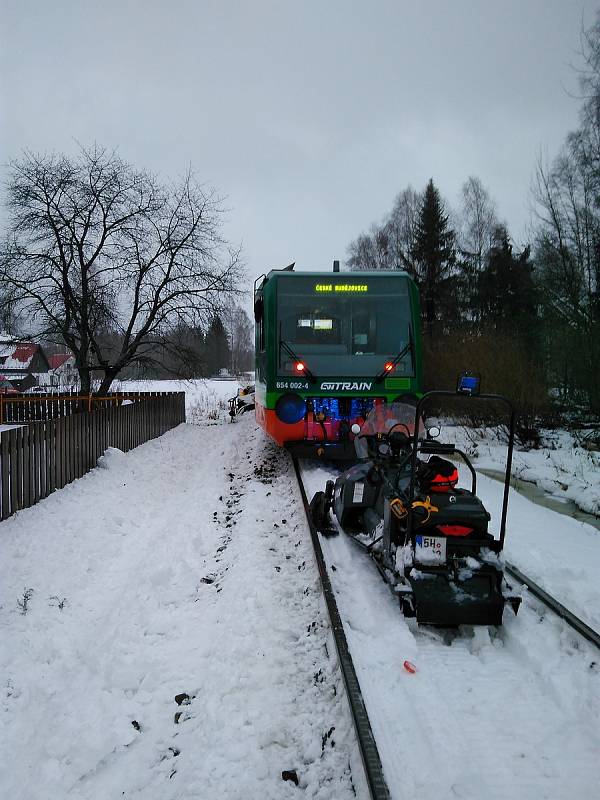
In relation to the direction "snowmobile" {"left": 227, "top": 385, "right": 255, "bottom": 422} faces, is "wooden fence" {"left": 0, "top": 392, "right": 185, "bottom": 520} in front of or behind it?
in front

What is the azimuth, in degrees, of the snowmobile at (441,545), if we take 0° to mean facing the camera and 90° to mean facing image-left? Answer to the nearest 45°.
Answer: approximately 135°

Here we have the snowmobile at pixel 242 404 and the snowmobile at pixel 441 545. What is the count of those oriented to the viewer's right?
0

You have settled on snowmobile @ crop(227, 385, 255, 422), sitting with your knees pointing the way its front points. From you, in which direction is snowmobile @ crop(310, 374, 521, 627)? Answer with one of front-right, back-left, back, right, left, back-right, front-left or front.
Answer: front-left

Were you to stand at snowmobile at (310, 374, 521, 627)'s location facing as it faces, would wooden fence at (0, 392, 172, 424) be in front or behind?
in front

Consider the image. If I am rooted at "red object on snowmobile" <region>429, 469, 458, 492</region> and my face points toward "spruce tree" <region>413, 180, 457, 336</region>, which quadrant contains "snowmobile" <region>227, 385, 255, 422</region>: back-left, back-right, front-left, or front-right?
front-left

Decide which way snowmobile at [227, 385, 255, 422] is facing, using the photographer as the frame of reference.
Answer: facing the viewer and to the left of the viewer

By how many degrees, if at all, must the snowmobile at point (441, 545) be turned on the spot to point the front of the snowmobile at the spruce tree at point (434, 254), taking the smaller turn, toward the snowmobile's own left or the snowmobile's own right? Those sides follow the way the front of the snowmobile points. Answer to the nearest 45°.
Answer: approximately 45° to the snowmobile's own right

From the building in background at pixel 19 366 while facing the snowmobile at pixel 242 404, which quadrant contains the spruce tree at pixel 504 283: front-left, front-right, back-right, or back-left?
front-left

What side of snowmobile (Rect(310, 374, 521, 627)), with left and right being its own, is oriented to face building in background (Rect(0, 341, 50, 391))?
front

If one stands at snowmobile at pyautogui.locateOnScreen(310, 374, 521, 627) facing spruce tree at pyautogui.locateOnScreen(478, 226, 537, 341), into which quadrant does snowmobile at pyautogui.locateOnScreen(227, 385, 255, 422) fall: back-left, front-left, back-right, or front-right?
front-left
